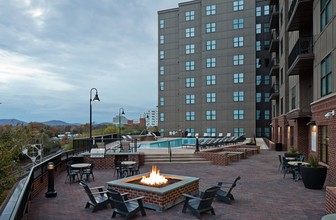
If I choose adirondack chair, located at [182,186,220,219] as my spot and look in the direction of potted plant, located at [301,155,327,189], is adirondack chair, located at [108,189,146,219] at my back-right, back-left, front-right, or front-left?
back-left

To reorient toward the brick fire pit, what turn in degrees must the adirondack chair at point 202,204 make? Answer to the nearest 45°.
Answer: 0° — it already faces it

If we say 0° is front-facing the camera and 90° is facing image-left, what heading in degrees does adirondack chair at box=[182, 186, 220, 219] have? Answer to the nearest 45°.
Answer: approximately 135°

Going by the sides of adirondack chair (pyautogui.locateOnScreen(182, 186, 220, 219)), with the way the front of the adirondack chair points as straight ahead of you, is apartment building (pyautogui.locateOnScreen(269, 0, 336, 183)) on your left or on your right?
on your right

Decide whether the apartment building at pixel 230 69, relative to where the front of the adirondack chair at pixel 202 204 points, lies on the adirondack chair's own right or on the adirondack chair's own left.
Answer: on the adirondack chair's own right

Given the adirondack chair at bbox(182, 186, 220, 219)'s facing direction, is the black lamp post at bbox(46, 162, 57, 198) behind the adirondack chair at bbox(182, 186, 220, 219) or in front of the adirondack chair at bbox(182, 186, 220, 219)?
in front

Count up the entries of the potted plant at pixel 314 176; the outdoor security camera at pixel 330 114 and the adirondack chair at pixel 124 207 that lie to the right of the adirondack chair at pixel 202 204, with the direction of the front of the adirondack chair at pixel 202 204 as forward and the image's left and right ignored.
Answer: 2

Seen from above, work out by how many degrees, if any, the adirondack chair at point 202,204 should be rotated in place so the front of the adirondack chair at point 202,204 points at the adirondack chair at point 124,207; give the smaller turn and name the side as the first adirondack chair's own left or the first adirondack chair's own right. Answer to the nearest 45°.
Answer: approximately 45° to the first adirondack chair's own left

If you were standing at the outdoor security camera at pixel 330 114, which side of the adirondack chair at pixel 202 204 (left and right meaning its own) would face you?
right

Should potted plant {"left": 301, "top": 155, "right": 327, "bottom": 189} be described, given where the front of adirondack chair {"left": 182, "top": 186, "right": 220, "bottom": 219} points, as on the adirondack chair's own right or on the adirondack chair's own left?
on the adirondack chair's own right
